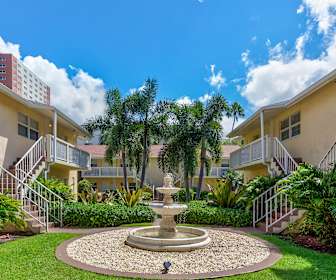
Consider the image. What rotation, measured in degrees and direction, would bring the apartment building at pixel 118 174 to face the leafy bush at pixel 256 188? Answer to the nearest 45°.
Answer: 0° — it already faces it

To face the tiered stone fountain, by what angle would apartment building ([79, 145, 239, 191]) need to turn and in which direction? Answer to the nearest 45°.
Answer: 0° — it already faces it

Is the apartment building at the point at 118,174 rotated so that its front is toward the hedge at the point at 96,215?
yes

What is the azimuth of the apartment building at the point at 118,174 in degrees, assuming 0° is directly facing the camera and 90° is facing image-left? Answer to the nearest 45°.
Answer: approximately 0°

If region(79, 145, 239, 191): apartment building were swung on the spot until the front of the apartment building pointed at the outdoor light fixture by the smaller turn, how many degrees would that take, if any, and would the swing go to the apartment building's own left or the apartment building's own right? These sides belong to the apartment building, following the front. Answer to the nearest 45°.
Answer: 0° — it already faces it

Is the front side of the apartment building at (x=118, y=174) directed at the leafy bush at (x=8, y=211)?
yes
